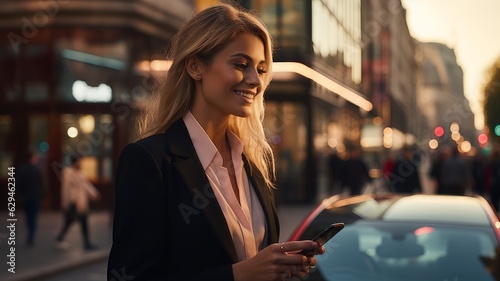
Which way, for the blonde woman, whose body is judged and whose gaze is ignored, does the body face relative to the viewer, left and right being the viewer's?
facing the viewer and to the right of the viewer

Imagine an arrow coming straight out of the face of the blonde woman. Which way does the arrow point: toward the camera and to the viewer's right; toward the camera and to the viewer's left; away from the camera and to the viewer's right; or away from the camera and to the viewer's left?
toward the camera and to the viewer's right

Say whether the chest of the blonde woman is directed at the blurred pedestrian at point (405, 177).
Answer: no

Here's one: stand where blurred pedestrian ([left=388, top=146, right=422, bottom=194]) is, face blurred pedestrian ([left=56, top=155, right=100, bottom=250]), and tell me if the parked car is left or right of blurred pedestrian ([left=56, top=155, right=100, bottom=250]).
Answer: left
